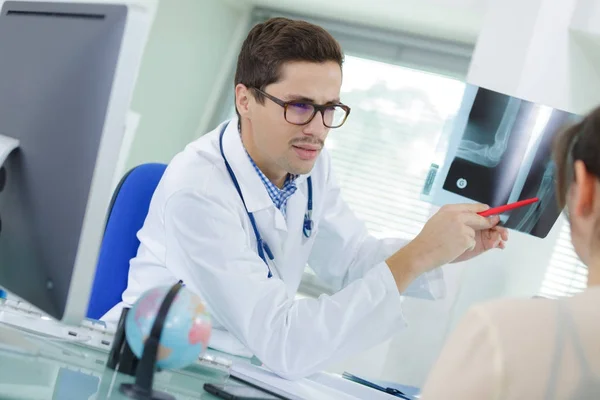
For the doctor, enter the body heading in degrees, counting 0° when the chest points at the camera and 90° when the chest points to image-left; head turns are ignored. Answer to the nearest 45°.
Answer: approximately 315°

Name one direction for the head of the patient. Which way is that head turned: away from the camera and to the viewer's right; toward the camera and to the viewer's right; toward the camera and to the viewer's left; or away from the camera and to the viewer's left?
away from the camera and to the viewer's left

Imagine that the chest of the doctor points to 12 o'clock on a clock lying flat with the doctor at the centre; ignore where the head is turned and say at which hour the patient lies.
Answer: The patient is roughly at 1 o'clock from the doctor.

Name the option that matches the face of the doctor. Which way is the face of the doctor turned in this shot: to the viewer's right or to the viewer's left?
to the viewer's right

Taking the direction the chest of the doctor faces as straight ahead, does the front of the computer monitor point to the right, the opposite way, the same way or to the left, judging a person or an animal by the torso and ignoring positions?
to the left

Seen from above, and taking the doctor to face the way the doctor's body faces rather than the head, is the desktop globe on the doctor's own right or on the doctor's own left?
on the doctor's own right

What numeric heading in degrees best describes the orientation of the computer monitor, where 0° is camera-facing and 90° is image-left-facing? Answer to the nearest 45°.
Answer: approximately 225°

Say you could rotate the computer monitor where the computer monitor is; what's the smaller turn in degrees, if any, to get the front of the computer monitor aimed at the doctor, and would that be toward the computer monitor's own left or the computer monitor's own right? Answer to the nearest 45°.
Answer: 0° — it already faces them
